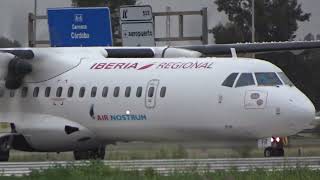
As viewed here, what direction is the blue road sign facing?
toward the camera

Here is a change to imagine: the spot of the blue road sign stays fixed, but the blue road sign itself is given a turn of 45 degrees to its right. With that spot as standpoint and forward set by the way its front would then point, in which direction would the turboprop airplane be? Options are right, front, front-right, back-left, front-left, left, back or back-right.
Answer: front-left
